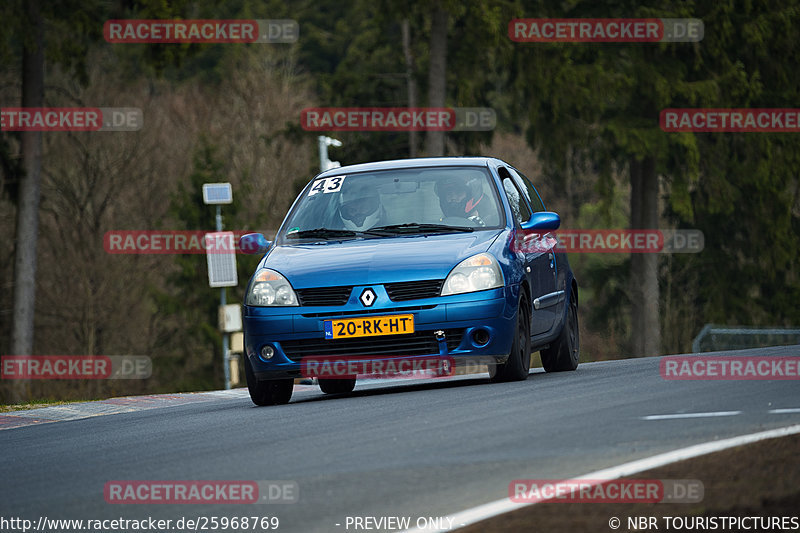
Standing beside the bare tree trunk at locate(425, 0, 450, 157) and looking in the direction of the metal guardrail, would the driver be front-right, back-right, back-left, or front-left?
front-right

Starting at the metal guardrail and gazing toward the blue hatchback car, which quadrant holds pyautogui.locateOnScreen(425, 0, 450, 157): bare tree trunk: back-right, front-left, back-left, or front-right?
back-right

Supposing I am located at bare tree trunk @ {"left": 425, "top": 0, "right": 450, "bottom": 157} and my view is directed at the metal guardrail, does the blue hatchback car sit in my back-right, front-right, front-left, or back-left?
front-right

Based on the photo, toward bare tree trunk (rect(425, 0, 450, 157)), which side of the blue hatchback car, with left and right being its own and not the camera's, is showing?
back

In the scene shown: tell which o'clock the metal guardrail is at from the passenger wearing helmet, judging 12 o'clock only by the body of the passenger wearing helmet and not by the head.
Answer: The metal guardrail is roughly at 7 o'clock from the passenger wearing helmet.

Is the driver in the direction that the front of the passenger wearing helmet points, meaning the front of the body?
no

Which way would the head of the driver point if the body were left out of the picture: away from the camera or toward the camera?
toward the camera

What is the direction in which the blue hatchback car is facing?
toward the camera

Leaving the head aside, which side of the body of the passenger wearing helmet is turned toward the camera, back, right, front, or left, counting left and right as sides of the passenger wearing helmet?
front

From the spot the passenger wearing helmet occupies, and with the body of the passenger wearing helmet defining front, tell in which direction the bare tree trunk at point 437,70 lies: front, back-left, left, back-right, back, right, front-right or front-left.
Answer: back
